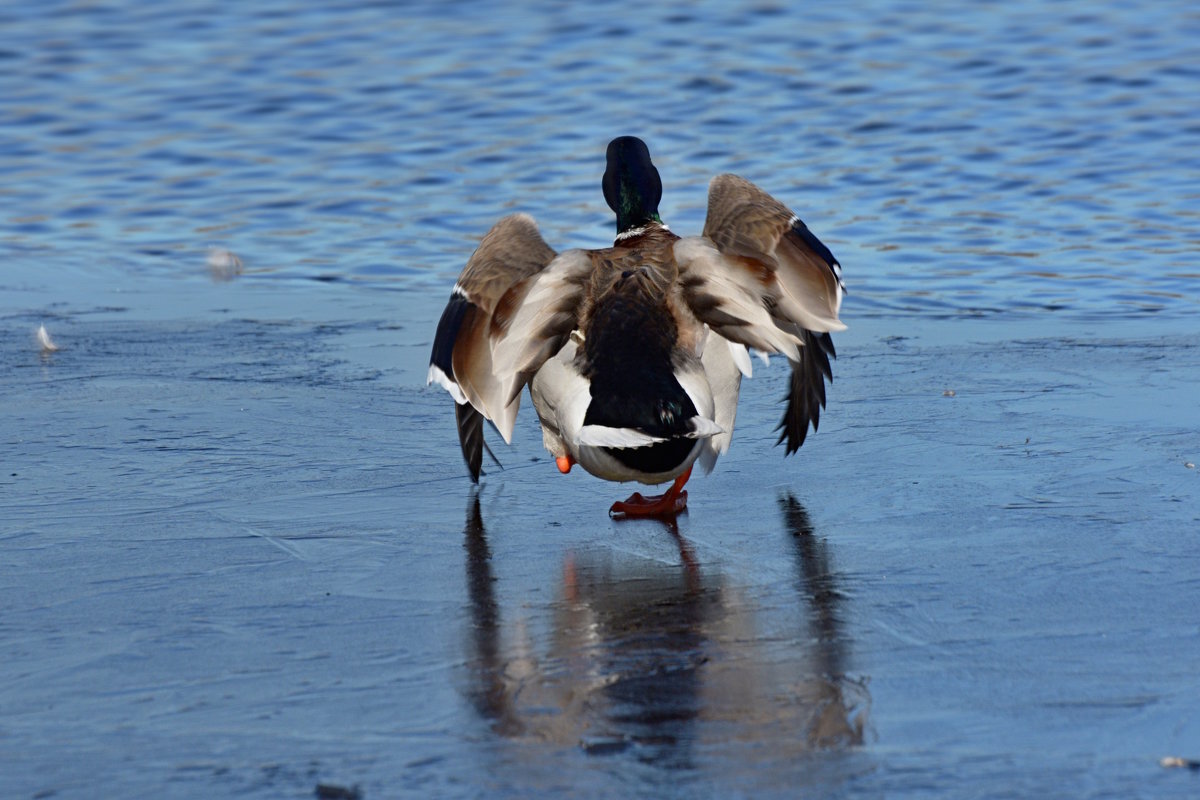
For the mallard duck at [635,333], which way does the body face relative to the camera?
away from the camera
